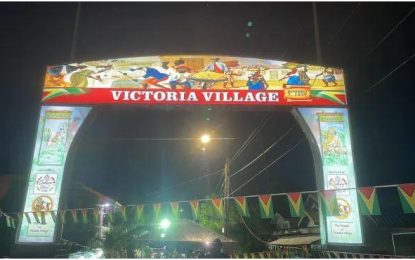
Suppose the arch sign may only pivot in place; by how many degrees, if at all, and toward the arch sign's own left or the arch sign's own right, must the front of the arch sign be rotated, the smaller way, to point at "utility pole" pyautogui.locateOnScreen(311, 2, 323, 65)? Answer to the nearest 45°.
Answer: approximately 90° to the arch sign's own left

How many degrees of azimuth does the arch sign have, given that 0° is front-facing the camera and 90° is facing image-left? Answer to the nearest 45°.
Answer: approximately 0°

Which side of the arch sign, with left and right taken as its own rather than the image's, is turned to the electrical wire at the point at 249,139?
back
